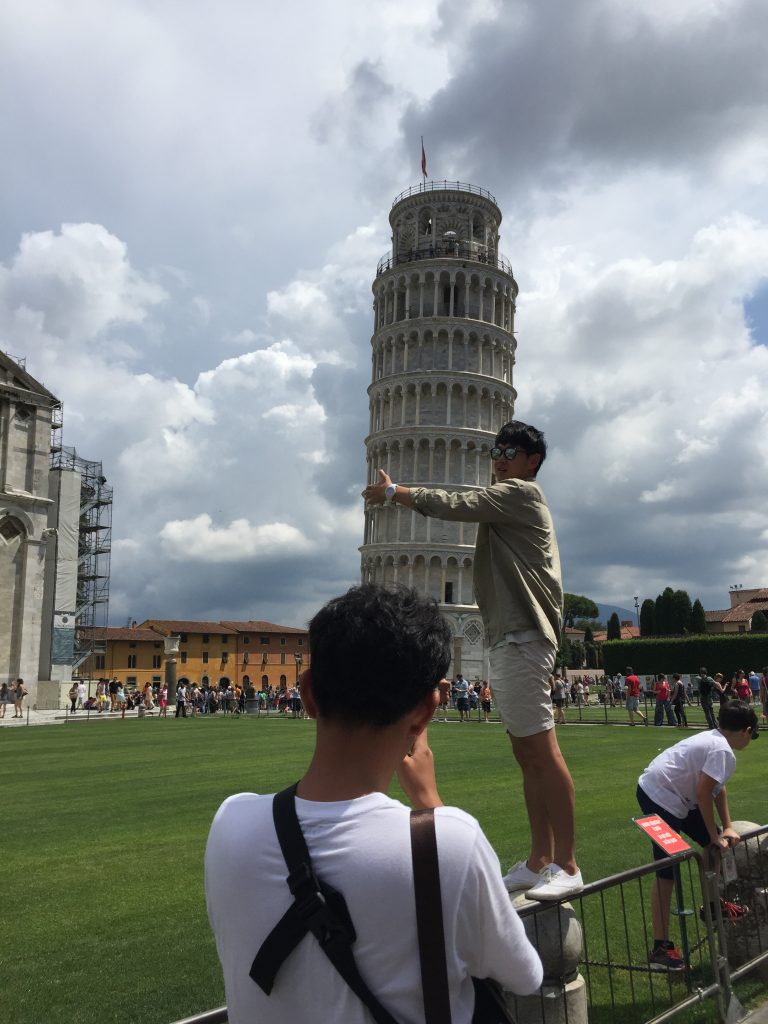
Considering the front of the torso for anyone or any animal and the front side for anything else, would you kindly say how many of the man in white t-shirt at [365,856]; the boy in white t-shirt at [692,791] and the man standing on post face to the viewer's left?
1

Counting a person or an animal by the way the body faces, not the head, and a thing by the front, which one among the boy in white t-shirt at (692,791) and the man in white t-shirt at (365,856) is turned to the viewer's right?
the boy in white t-shirt at (692,791)

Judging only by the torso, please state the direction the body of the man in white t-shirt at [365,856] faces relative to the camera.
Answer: away from the camera

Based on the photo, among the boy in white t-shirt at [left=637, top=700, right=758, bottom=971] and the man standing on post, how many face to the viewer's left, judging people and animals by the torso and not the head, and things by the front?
1

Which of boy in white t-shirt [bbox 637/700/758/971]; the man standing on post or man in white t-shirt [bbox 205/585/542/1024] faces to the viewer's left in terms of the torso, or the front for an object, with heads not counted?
the man standing on post

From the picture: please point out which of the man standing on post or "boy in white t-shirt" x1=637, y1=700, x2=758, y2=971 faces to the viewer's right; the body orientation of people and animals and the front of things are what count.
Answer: the boy in white t-shirt

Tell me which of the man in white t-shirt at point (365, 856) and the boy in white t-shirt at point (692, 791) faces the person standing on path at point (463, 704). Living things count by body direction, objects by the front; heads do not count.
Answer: the man in white t-shirt at point (365, 856)

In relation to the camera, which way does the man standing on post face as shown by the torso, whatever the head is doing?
to the viewer's left

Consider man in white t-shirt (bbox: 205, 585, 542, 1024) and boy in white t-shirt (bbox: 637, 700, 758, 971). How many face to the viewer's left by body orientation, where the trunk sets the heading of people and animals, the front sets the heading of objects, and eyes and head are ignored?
0

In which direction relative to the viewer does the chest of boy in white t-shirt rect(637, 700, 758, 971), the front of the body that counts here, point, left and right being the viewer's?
facing to the right of the viewer

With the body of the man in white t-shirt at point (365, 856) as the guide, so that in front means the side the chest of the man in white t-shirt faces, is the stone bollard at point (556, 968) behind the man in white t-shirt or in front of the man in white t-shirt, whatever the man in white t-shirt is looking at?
in front

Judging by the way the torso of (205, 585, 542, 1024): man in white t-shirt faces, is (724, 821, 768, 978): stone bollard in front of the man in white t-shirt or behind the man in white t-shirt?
in front
